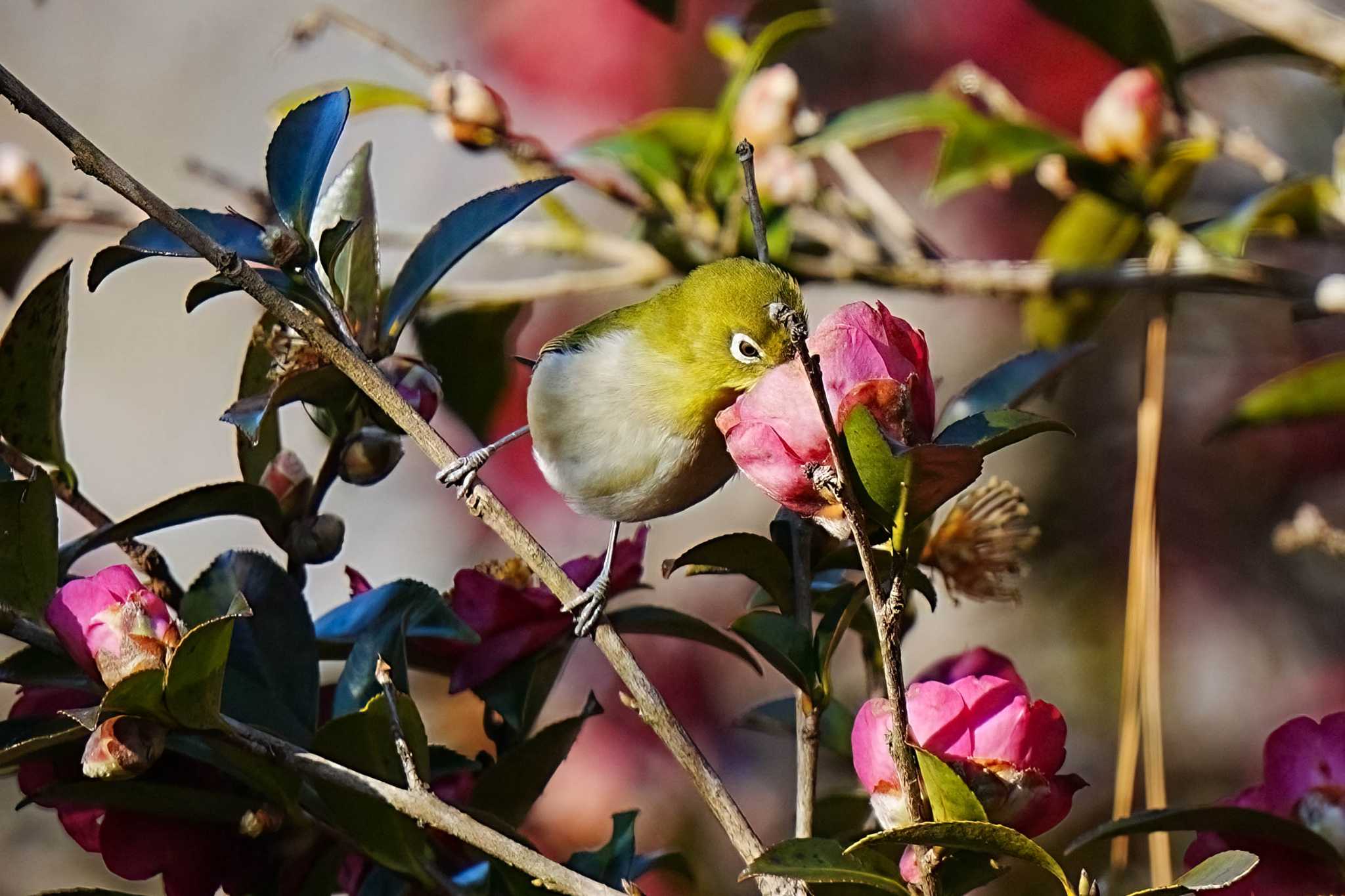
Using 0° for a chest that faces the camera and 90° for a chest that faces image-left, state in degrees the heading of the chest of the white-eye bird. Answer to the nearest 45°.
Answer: approximately 315°
